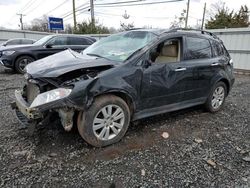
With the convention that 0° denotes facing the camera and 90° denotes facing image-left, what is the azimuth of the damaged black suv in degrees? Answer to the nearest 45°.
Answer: approximately 45°

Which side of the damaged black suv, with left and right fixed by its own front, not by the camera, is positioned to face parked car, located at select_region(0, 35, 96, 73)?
right

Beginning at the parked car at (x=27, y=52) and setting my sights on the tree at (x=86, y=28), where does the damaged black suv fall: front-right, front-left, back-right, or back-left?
back-right

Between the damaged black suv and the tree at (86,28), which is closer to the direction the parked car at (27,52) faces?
the damaged black suv

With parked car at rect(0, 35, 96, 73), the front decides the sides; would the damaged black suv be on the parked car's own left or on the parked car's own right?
on the parked car's own left

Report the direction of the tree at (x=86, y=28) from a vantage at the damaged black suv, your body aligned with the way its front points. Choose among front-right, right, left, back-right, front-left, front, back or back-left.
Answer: back-right

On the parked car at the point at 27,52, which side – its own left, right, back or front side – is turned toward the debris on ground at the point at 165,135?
left
